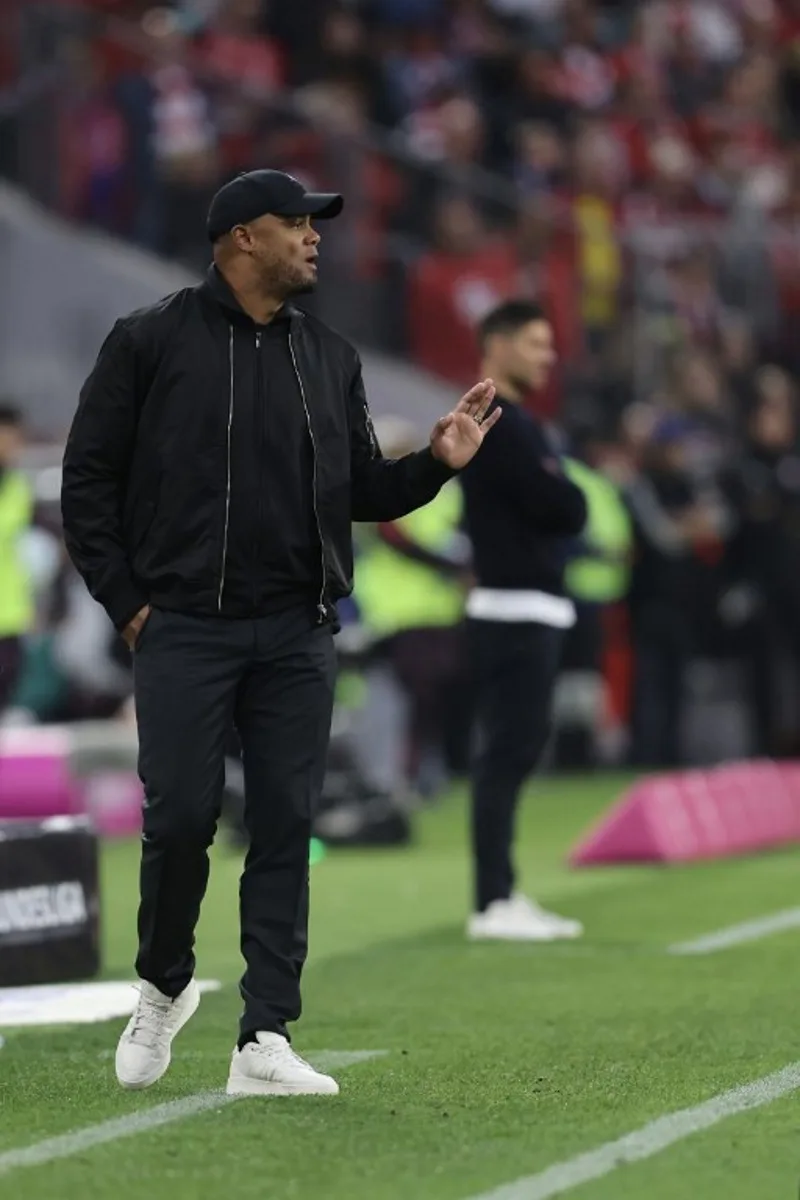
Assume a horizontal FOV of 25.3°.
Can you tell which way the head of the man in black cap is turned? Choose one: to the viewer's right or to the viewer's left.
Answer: to the viewer's right

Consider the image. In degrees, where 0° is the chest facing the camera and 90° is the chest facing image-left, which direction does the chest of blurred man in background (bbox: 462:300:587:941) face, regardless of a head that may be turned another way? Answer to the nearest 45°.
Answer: approximately 270°

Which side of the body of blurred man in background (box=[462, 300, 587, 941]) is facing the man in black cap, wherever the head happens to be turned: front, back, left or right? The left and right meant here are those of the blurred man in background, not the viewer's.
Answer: right

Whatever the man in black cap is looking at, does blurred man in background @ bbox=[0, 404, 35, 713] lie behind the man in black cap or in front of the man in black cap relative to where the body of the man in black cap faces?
behind

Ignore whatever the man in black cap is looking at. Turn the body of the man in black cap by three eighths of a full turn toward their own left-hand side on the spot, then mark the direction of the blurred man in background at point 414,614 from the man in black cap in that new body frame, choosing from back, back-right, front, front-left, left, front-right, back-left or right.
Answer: front
